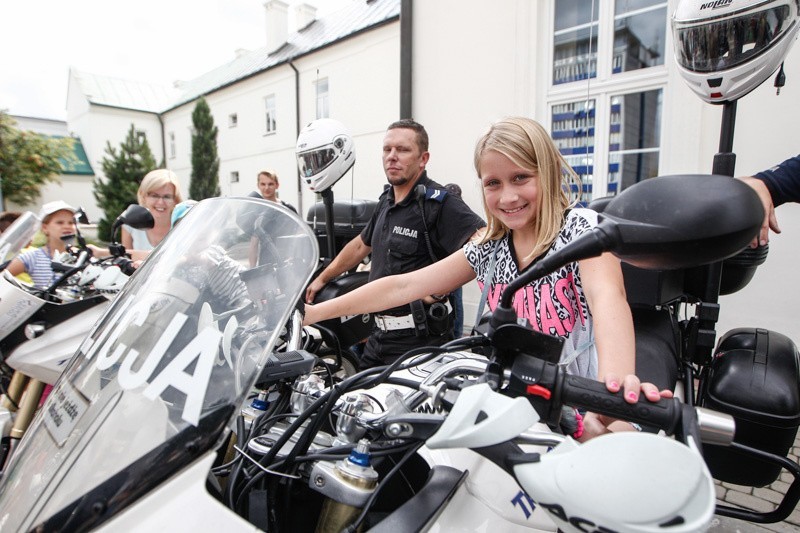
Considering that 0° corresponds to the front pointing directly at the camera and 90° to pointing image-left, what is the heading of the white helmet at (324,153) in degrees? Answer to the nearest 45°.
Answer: approximately 45°

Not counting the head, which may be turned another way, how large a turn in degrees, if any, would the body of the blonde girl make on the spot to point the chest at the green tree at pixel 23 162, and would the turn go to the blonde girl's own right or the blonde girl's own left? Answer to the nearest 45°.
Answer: approximately 90° to the blonde girl's own right

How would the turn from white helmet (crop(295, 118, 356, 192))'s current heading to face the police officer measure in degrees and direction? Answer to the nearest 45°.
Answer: approximately 90° to its left

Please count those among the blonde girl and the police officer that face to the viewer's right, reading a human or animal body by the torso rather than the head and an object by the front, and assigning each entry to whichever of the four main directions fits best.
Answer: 0

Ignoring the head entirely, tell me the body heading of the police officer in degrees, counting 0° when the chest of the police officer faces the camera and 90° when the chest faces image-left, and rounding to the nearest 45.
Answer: approximately 45°

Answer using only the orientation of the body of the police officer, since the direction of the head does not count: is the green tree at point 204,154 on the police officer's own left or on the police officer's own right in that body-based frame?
on the police officer's own right

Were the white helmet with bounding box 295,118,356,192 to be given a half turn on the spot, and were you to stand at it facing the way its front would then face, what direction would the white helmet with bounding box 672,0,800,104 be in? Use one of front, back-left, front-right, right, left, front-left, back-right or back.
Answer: right

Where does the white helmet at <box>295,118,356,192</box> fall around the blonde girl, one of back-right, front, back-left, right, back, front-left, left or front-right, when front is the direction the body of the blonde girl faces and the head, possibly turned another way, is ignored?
right

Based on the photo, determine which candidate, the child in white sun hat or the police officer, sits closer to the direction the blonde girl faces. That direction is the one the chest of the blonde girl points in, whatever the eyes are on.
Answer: the child in white sun hat

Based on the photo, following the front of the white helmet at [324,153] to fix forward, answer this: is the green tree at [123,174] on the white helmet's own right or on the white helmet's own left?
on the white helmet's own right

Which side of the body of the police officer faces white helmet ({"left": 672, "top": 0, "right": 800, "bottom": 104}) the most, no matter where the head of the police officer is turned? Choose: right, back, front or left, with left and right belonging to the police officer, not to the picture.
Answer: left

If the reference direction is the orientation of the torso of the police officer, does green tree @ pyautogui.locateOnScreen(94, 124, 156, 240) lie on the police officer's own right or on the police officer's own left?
on the police officer's own right
